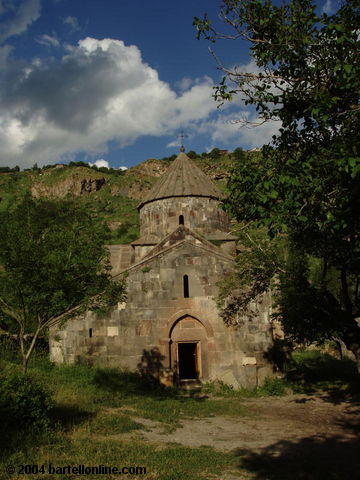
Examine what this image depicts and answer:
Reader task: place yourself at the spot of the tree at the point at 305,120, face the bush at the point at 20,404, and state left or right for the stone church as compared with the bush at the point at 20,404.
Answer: right

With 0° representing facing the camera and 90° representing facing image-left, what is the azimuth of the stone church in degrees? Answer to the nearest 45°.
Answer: approximately 0°
